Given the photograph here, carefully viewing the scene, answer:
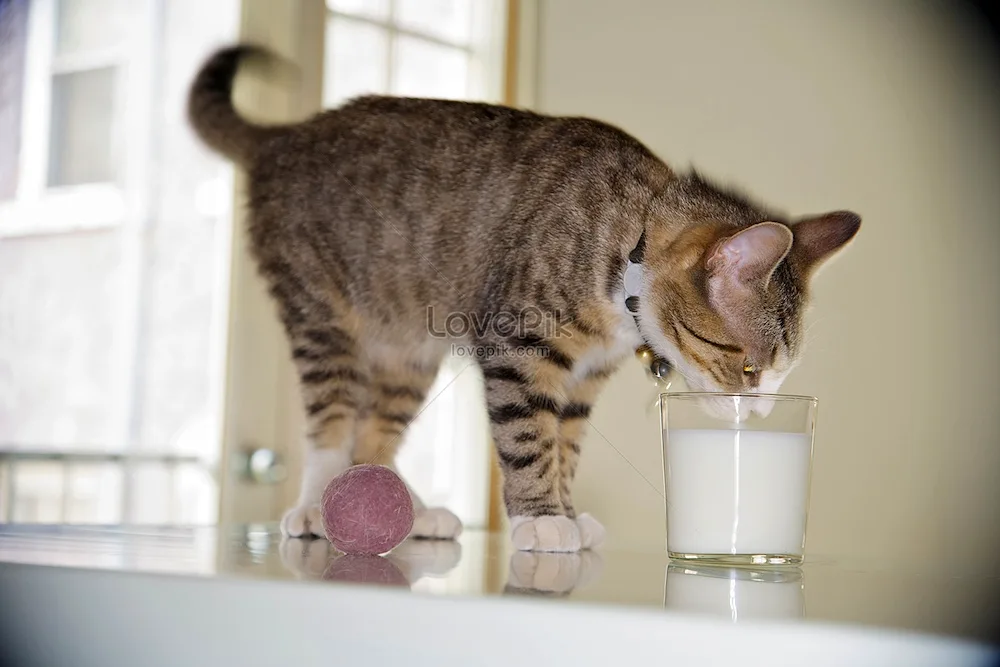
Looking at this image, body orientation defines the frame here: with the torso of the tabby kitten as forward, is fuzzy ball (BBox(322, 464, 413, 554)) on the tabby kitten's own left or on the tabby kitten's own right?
on the tabby kitten's own right

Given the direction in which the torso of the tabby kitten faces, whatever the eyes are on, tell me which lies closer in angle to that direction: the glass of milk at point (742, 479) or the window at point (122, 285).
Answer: the glass of milk

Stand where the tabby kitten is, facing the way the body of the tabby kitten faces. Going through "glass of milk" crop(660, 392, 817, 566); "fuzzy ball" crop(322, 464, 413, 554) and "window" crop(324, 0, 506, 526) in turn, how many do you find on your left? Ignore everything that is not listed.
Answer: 1

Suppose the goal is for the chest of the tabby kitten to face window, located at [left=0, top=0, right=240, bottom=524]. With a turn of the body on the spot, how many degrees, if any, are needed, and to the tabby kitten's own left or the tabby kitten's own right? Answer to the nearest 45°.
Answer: approximately 135° to the tabby kitten's own left

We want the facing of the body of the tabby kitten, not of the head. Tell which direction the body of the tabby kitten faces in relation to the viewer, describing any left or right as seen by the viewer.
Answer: facing to the right of the viewer

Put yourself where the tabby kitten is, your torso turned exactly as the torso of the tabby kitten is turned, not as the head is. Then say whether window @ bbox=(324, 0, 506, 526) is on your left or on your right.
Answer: on your left

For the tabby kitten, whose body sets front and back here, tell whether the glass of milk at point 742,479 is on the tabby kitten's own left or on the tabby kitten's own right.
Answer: on the tabby kitten's own right

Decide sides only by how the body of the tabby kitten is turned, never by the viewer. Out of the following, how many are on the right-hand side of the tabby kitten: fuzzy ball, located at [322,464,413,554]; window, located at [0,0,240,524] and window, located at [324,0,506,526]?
1
